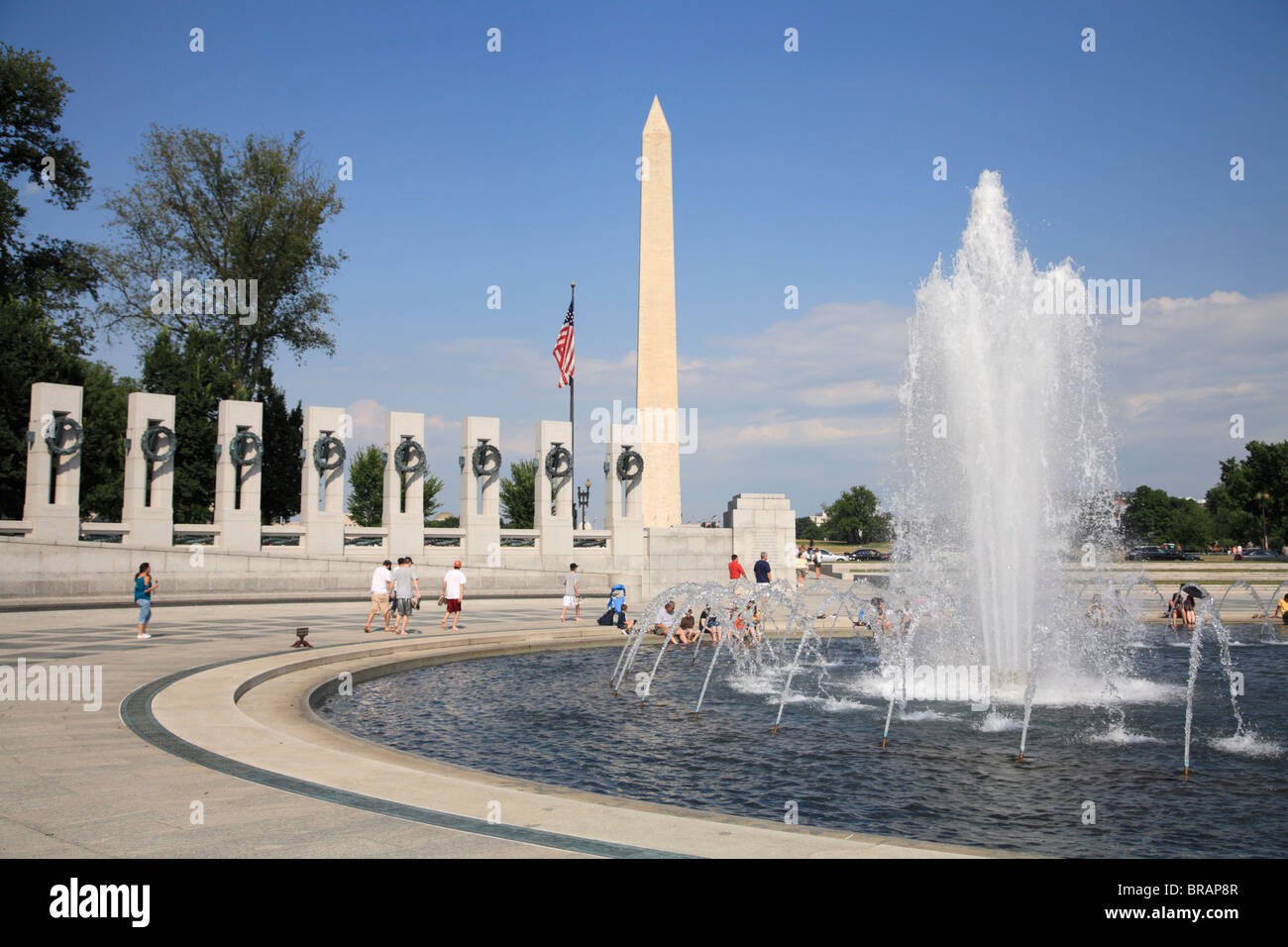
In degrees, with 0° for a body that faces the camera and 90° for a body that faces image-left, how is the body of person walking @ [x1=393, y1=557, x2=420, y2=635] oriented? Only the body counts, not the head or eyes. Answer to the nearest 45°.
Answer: approximately 225°

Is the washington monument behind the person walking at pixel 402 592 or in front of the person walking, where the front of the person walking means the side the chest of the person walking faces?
in front

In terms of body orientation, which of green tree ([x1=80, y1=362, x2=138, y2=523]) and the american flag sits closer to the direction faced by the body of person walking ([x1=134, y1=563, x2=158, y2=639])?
the american flag

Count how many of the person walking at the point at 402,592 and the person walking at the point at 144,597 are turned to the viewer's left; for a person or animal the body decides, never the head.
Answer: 0

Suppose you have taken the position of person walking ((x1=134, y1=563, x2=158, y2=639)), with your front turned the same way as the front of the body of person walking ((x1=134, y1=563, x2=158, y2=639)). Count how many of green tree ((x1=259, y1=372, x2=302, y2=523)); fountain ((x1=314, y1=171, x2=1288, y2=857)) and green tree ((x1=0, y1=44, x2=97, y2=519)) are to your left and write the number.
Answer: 2

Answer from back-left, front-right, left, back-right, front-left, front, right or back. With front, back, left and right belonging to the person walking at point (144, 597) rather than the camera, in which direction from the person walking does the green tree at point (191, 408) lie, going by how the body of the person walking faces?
left

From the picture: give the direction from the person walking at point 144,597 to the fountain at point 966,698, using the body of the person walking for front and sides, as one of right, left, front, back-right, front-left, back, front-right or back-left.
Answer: front-right

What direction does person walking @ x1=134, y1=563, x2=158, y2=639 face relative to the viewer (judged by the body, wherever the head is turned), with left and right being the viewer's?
facing to the right of the viewer

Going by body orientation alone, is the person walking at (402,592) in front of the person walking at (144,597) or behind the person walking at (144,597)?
in front

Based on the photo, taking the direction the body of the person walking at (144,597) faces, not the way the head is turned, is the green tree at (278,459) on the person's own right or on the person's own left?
on the person's own left
